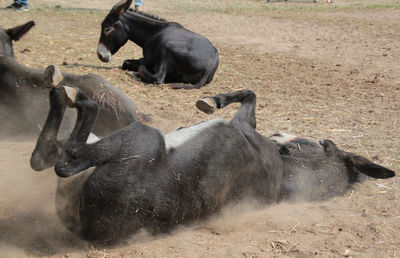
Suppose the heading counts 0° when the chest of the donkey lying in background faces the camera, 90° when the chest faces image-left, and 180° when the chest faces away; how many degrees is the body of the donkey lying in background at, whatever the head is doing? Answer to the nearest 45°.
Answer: approximately 90°

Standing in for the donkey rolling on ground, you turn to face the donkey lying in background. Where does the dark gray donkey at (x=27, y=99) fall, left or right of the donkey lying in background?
left

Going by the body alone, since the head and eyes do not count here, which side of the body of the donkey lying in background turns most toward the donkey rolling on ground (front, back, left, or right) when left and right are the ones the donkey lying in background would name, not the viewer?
left

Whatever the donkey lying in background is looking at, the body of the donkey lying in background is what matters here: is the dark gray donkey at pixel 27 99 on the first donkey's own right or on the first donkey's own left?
on the first donkey's own left
